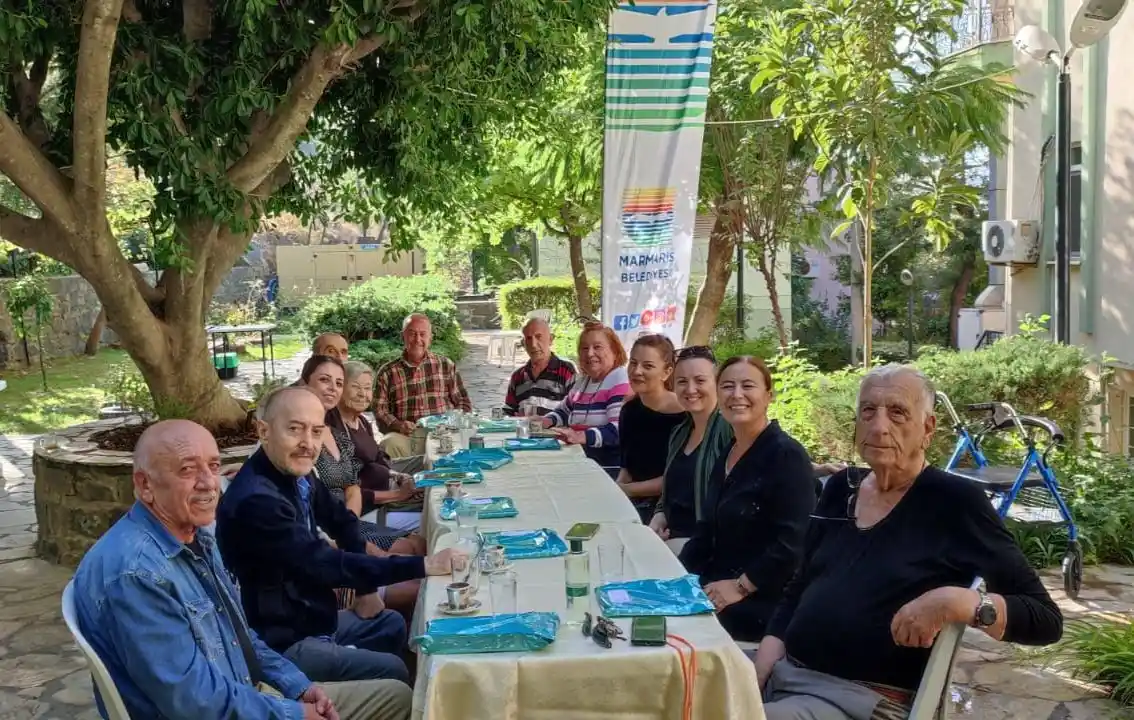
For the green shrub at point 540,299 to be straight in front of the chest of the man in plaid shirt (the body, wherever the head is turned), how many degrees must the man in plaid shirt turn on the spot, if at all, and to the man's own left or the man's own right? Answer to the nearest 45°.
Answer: approximately 180°

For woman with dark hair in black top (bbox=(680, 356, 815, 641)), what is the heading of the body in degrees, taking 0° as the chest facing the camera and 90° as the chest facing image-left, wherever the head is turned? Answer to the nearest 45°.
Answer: approximately 45°

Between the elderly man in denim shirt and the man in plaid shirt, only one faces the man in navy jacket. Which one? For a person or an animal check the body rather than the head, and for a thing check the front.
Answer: the man in plaid shirt

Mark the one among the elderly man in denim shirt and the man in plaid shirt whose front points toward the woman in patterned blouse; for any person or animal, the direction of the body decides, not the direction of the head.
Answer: the man in plaid shirt

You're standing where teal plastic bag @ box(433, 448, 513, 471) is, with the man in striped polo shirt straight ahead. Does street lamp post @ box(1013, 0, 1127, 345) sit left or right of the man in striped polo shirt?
right

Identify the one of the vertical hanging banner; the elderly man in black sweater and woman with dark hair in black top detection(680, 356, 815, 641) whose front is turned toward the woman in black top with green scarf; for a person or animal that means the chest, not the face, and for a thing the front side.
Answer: the vertical hanging banner
